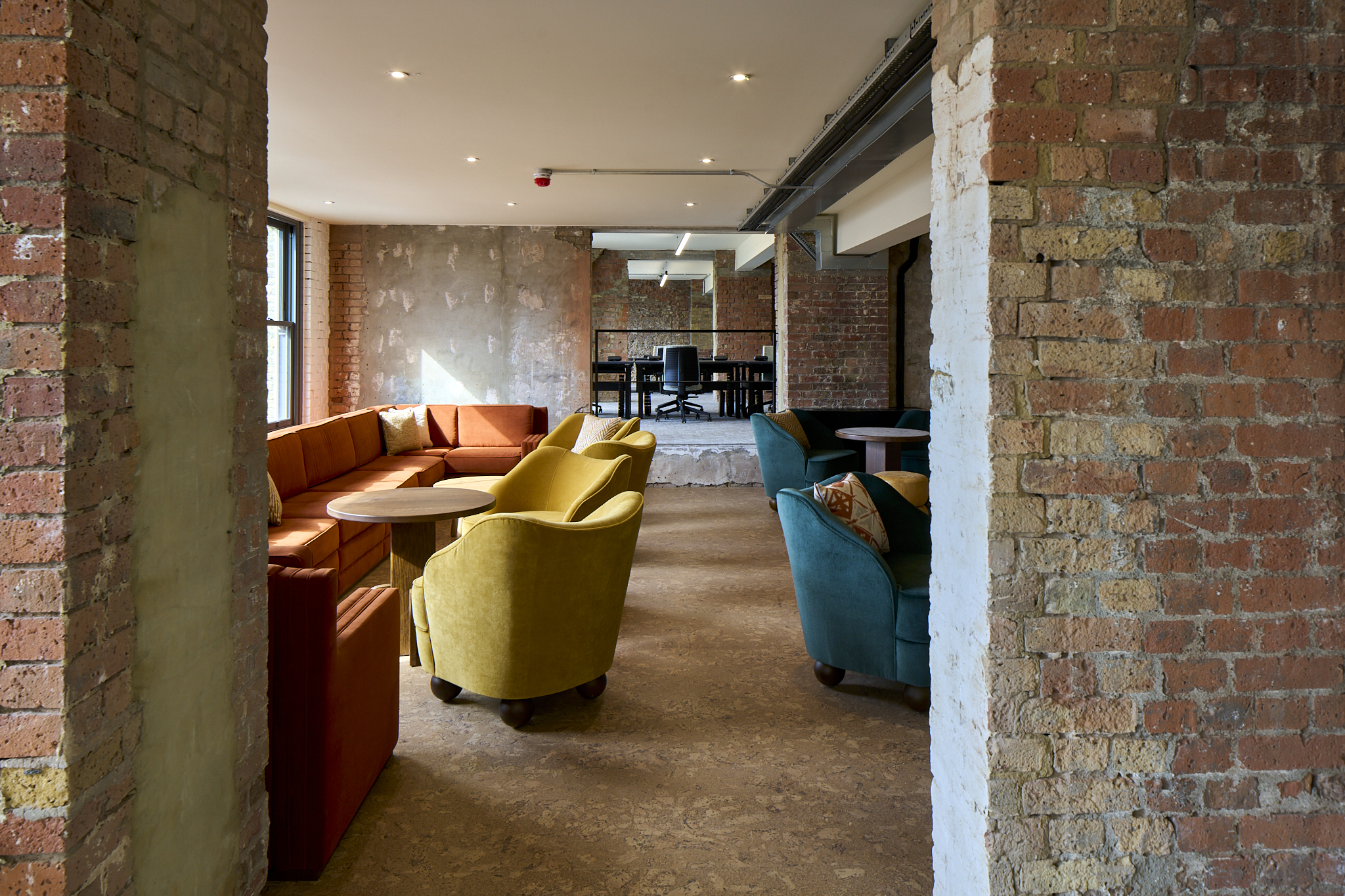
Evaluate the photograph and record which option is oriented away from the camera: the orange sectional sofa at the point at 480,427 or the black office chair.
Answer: the black office chair

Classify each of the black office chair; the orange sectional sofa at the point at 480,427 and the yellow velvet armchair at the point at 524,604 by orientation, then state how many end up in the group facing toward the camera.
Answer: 1

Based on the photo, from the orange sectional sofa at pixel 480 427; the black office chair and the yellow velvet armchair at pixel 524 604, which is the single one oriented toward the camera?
the orange sectional sofa

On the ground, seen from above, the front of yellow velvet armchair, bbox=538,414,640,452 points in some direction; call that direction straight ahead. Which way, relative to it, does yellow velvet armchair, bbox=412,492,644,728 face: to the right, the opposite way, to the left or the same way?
to the right

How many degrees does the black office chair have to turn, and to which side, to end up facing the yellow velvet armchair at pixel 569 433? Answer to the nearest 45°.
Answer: approximately 180°

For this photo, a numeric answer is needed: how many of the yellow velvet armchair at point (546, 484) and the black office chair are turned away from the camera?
1

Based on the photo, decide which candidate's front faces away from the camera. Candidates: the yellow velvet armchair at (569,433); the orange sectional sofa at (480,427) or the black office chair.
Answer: the black office chair

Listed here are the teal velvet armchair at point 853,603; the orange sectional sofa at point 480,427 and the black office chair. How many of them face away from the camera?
1

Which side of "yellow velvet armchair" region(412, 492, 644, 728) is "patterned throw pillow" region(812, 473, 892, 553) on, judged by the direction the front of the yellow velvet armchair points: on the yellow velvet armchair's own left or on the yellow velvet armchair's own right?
on the yellow velvet armchair's own right

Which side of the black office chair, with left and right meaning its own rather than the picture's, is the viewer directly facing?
back

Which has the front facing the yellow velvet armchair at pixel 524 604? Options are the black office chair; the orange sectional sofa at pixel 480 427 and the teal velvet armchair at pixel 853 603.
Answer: the orange sectional sofa

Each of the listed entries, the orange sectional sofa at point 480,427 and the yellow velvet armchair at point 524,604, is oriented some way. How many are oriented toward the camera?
1

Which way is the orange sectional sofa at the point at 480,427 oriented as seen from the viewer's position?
toward the camera

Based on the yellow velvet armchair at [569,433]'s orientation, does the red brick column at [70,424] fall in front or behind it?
in front
